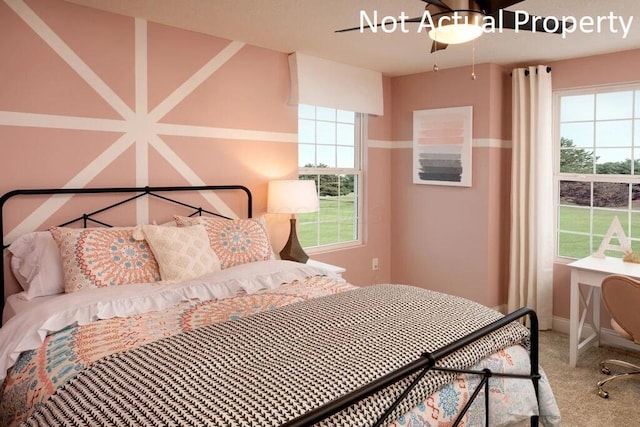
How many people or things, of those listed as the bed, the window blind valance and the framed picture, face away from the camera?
0

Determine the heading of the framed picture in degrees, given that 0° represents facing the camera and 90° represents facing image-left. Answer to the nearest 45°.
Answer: approximately 45°

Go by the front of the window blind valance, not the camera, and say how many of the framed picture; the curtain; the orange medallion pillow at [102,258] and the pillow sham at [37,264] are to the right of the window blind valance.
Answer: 2

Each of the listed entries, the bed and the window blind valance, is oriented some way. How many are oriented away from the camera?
0

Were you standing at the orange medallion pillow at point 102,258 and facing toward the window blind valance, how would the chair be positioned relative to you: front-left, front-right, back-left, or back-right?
front-right

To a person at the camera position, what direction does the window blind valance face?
facing the viewer and to the right of the viewer

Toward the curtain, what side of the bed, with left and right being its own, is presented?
left

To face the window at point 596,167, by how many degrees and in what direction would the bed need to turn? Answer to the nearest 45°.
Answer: approximately 90° to its left

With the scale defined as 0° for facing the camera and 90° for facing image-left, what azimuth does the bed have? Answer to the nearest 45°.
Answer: approximately 315°

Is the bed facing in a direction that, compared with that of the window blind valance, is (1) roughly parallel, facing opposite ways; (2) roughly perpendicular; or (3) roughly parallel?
roughly parallel
